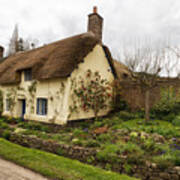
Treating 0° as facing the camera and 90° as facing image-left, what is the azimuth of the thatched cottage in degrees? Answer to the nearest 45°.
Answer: approximately 45°

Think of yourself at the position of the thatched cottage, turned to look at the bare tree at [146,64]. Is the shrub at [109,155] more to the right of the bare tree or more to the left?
right

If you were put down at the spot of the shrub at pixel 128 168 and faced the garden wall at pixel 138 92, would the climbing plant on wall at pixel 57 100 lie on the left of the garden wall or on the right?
left

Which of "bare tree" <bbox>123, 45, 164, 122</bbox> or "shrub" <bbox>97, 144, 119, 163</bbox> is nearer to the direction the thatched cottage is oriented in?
the shrub

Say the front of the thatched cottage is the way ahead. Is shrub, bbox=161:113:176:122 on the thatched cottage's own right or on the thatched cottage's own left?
on the thatched cottage's own left

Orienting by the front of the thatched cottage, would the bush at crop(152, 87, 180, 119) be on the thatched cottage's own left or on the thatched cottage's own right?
on the thatched cottage's own left

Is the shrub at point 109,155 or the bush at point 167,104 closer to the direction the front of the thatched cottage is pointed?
the shrub

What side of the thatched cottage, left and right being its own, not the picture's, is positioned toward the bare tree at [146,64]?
left

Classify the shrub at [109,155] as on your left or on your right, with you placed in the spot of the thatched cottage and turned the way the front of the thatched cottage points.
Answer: on your left
